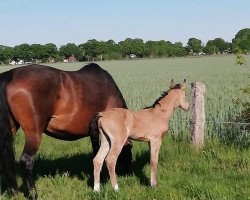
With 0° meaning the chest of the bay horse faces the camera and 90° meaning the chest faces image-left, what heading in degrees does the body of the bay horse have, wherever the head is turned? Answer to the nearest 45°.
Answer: approximately 270°

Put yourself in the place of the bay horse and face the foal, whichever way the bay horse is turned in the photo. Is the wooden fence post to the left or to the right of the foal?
left

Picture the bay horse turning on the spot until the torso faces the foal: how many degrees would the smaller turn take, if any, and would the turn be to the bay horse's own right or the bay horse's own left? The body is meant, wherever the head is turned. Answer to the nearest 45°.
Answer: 0° — it already faces it
